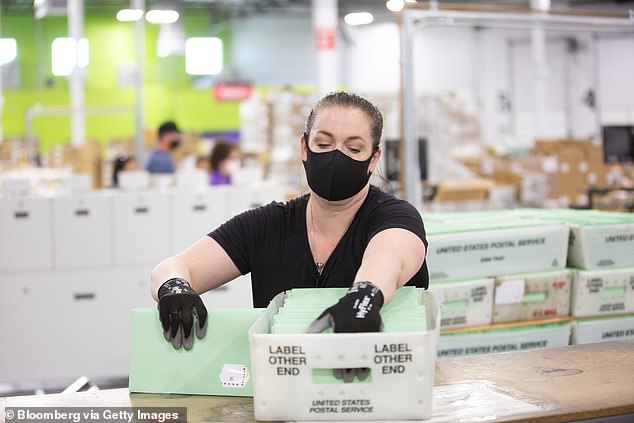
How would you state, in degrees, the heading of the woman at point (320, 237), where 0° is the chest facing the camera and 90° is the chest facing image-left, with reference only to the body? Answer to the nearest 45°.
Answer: approximately 0°

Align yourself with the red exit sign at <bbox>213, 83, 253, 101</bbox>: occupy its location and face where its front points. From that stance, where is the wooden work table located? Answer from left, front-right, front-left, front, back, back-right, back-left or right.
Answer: front

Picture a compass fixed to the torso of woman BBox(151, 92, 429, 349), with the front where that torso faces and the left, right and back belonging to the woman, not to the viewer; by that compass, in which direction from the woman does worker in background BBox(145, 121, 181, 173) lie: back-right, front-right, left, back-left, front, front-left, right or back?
back

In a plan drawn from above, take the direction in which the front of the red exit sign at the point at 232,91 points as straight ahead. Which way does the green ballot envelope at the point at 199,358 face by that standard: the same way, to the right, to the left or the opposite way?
the same way

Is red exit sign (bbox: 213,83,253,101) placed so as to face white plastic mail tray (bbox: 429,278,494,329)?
yes

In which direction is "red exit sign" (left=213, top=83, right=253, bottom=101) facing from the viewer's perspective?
toward the camera

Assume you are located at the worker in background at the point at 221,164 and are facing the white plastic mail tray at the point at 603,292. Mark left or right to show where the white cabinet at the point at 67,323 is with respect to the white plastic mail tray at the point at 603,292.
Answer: right

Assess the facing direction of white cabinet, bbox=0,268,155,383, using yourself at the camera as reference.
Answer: facing the viewer

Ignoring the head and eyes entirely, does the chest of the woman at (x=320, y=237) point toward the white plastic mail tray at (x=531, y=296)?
no

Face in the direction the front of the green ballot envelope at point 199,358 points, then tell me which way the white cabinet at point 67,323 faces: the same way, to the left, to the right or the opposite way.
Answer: the same way

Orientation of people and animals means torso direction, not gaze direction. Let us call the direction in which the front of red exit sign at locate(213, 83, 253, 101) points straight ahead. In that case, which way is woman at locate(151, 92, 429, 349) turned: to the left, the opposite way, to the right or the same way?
the same way

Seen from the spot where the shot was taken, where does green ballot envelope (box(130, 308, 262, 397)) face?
facing the viewer

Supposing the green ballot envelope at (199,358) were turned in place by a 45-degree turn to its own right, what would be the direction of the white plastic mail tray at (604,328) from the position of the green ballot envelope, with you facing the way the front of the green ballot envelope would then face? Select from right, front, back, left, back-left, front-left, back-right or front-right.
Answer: back

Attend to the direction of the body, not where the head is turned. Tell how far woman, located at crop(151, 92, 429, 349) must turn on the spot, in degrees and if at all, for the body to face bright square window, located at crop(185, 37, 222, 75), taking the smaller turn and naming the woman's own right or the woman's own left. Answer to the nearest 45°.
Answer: approximately 180°

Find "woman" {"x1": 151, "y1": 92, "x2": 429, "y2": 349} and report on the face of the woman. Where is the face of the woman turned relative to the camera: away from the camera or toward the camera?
toward the camera

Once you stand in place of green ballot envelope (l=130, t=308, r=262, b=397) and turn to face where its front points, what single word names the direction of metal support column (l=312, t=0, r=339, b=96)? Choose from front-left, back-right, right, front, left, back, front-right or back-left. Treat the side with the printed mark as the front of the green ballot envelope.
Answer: back

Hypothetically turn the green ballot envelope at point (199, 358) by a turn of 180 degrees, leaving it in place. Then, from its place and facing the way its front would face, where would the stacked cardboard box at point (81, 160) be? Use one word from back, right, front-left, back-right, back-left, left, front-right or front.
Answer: front

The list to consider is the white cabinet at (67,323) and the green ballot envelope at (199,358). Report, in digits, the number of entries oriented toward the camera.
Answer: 2
